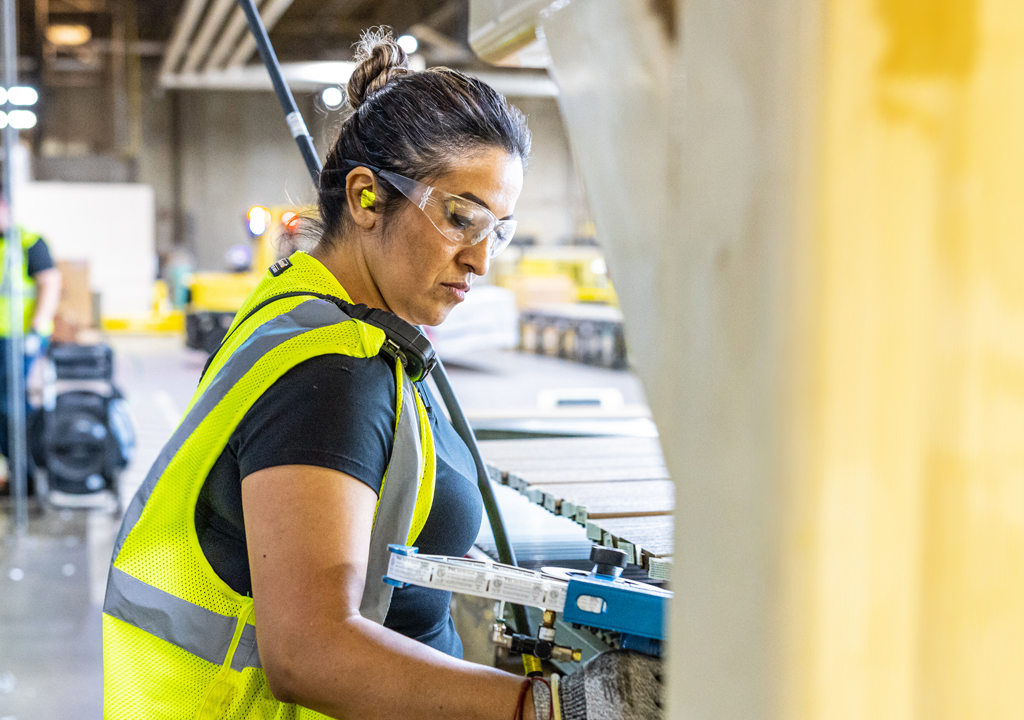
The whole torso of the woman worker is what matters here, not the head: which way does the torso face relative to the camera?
to the viewer's right

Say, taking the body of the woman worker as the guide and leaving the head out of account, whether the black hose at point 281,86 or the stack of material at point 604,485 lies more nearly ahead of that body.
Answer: the stack of material

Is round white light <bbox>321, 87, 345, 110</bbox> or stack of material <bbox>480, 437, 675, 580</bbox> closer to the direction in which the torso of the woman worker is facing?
the stack of material
